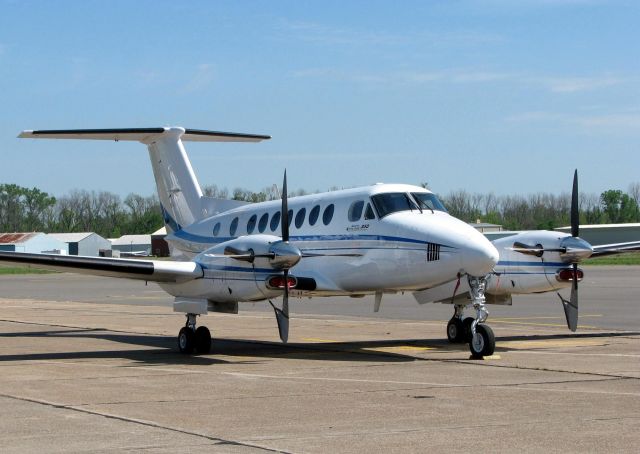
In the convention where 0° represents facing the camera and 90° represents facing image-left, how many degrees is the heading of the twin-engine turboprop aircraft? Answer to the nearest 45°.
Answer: approximately 315°
